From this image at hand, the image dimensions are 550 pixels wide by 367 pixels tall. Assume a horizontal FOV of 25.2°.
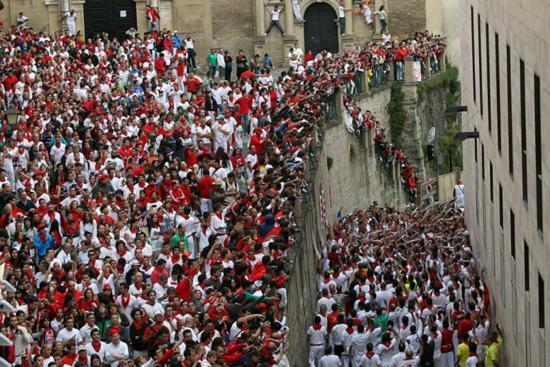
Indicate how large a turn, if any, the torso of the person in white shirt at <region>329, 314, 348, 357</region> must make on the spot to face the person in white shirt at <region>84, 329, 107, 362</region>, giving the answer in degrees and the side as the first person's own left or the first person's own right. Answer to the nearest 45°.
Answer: approximately 135° to the first person's own left

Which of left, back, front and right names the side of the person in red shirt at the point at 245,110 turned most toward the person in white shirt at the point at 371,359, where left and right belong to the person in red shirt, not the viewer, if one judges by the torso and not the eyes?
front

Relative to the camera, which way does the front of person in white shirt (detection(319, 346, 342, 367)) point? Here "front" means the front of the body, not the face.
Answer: away from the camera

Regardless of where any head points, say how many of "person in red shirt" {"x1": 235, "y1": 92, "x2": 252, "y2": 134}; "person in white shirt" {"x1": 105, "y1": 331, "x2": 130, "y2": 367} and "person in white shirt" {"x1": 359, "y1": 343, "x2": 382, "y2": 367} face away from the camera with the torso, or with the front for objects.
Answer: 1

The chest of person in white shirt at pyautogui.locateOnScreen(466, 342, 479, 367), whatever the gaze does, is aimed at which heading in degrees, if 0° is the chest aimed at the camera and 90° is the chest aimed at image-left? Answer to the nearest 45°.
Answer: approximately 180°

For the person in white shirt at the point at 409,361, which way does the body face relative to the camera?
away from the camera

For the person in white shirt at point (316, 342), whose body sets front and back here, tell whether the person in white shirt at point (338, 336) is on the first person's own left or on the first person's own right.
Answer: on the first person's own right

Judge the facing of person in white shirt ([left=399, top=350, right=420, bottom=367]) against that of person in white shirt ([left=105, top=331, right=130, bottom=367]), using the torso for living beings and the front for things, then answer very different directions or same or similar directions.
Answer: very different directions

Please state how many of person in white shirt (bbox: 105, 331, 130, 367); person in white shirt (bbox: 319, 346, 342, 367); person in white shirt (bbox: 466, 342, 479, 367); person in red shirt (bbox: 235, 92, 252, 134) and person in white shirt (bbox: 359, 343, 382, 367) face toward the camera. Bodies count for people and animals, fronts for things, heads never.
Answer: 2

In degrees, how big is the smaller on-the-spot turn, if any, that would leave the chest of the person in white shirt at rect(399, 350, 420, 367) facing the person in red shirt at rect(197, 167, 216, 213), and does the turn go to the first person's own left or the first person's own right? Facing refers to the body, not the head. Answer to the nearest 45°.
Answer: approximately 45° to the first person's own left

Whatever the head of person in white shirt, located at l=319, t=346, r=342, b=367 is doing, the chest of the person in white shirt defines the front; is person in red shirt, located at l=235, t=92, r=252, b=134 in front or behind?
in front

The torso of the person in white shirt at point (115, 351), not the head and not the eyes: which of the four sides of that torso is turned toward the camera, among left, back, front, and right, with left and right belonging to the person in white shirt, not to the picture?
front

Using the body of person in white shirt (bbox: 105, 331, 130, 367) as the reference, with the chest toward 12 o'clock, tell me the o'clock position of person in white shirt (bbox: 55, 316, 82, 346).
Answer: person in white shirt (bbox: 55, 316, 82, 346) is roughly at 4 o'clock from person in white shirt (bbox: 105, 331, 130, 367).

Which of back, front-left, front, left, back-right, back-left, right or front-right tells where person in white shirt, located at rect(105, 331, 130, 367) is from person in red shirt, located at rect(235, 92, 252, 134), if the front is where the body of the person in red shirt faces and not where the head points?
front

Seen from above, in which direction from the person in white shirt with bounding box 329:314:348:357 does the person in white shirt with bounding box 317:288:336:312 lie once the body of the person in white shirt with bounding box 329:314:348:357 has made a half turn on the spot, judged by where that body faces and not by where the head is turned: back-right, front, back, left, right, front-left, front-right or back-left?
back
